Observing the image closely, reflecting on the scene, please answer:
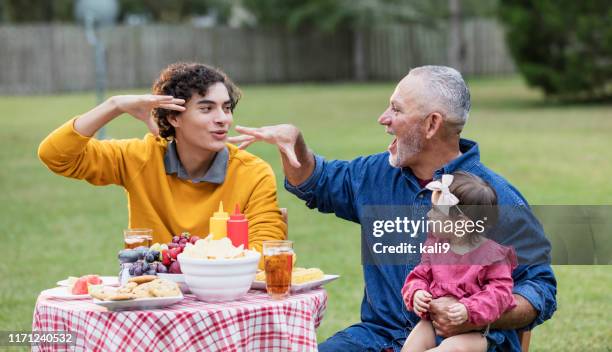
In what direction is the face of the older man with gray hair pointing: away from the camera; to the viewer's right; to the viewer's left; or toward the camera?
to the viewer's left

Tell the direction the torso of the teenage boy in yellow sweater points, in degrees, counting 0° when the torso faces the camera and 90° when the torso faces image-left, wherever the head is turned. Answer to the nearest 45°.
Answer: approximately 0°

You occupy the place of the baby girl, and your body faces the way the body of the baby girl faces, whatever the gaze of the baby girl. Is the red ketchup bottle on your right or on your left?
on your right

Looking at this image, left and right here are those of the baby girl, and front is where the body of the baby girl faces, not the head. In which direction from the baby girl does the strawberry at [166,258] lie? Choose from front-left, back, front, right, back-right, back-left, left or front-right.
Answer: front-right

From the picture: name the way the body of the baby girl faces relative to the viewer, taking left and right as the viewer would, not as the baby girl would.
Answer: facing the viewer and to the left of the viewer

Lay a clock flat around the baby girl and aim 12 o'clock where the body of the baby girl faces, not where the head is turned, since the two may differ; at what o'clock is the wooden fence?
The wooden fence is roughly at 4 o'clock from the baby girl.

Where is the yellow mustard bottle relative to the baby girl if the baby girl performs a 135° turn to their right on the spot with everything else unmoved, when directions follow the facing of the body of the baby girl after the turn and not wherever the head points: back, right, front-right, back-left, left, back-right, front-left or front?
left

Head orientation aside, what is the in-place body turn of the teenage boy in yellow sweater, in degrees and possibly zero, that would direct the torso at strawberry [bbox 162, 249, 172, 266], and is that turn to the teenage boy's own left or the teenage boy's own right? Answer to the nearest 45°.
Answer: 0° — they already face it

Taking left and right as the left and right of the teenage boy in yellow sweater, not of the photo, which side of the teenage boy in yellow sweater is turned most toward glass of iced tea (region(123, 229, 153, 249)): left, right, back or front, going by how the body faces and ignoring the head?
front

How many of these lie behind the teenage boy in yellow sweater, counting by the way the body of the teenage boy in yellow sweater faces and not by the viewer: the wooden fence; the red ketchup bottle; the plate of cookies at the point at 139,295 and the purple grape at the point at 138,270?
1

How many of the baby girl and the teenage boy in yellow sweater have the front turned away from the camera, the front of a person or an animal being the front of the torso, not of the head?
0

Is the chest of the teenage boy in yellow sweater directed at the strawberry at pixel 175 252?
yes

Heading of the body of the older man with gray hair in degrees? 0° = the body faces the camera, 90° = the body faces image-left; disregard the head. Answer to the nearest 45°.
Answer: approximately 45°

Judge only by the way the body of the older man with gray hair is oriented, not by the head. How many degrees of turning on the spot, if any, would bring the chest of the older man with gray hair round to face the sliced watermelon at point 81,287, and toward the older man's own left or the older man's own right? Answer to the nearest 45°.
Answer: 0° — they already face it
